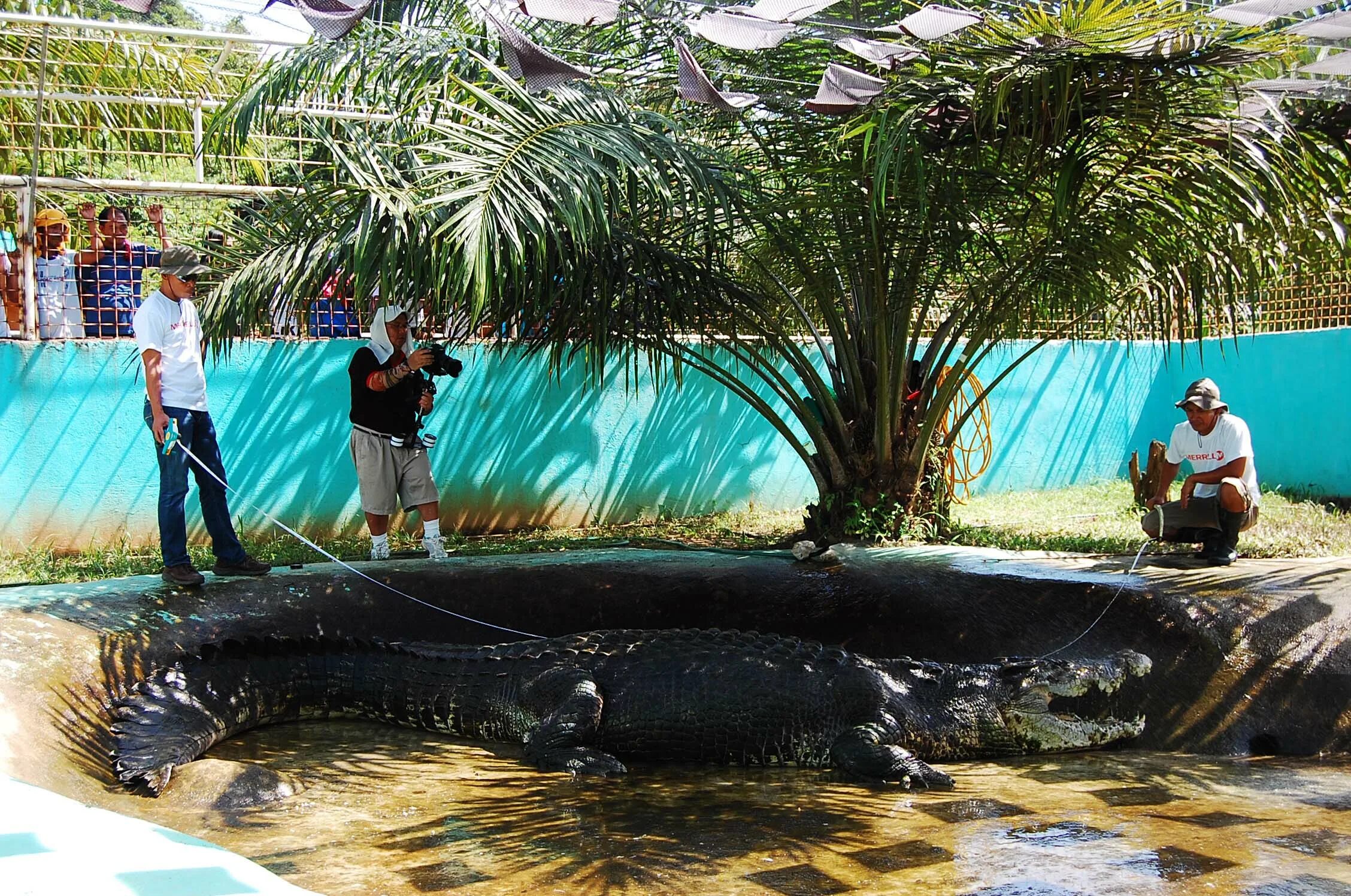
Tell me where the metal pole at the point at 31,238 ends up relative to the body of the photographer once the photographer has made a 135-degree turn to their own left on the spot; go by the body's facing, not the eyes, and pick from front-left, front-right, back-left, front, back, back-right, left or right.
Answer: front-left

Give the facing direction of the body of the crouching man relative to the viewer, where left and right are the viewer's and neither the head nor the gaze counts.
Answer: facing the viewer and to the left of the viewer

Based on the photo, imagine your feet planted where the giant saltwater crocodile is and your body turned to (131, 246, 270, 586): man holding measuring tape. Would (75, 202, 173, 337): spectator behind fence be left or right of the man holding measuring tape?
right

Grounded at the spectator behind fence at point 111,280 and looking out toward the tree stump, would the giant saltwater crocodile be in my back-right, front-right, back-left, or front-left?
front-right

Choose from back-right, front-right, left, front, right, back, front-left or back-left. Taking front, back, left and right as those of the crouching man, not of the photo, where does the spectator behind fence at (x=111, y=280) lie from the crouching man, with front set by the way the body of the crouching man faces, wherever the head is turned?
front-right

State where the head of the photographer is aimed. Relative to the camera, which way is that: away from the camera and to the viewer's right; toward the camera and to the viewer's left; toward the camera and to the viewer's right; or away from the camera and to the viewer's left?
toward the camera and to the viewer's right

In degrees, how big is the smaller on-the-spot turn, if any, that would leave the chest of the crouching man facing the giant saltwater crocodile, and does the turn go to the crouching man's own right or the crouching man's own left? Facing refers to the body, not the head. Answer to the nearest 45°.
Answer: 0° — they already face it

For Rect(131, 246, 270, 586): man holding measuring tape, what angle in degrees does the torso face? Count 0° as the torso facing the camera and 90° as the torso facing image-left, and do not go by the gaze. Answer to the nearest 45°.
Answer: approximately 315°

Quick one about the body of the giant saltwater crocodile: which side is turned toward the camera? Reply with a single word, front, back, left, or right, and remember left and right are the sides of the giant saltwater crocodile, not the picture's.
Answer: right

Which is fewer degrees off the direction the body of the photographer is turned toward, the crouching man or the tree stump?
the crouching man

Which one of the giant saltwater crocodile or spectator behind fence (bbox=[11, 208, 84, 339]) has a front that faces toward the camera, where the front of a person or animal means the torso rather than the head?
the spectator behind fence

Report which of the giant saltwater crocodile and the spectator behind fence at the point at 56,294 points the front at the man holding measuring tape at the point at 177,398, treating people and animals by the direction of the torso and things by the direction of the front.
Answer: the spectator behind fence

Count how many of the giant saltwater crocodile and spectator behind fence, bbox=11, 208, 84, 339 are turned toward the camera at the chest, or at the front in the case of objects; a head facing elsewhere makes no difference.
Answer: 1

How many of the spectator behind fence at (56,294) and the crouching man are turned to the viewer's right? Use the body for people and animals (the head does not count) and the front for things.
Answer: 0

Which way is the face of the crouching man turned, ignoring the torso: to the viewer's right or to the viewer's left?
to the viewer's left

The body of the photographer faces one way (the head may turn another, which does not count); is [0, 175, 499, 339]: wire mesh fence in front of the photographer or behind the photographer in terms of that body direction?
behind

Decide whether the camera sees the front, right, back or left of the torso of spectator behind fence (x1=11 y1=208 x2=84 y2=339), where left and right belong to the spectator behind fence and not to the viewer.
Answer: front

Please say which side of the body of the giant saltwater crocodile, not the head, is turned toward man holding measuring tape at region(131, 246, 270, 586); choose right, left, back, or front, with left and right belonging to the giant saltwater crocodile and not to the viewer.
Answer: back

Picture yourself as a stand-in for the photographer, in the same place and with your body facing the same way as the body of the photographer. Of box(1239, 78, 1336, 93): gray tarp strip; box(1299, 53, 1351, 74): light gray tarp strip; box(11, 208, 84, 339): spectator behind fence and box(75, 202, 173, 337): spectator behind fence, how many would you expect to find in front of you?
2
